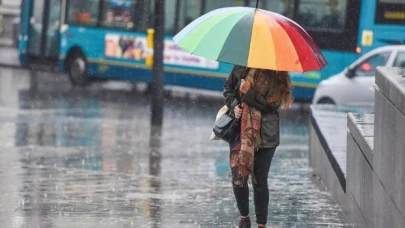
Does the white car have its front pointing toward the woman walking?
no

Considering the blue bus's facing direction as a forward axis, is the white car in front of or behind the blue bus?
behind

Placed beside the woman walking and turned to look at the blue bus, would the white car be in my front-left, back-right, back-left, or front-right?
front-right

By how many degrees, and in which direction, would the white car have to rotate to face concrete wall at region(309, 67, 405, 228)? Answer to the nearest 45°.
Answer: approximately 90° to its left

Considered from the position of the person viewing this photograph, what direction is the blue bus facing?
facing away from the viewer and to the left of the viewer

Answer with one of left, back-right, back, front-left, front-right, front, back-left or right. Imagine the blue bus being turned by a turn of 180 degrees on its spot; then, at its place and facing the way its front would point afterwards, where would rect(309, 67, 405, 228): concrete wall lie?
front-right

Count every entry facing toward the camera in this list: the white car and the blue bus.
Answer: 0

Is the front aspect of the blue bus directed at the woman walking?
no

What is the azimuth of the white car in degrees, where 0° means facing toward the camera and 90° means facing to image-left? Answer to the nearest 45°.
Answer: approximately 90°
